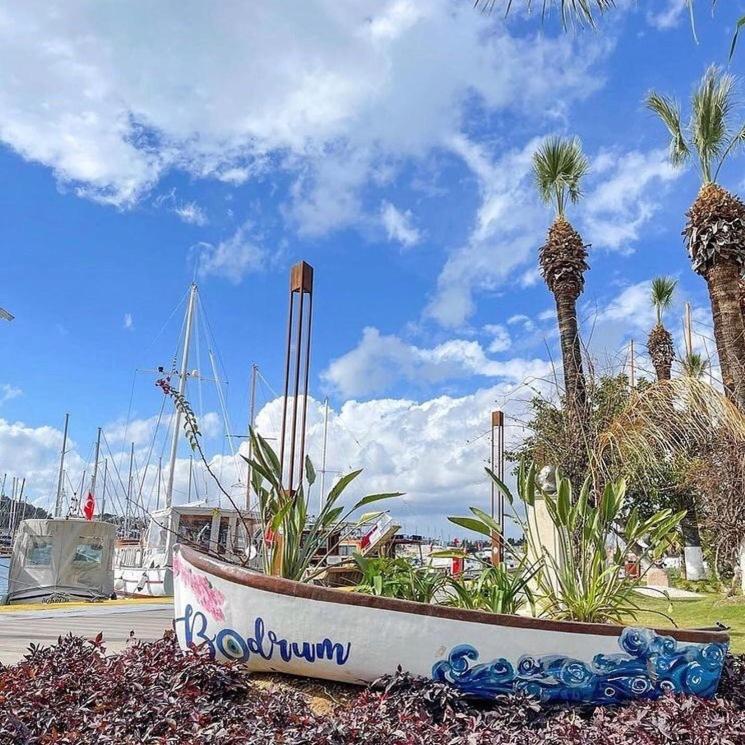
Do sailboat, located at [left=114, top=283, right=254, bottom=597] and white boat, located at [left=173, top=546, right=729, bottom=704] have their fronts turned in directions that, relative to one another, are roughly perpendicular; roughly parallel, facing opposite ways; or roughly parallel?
roughly perpendicular

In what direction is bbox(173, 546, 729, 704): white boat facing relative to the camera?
to the viewer's left
